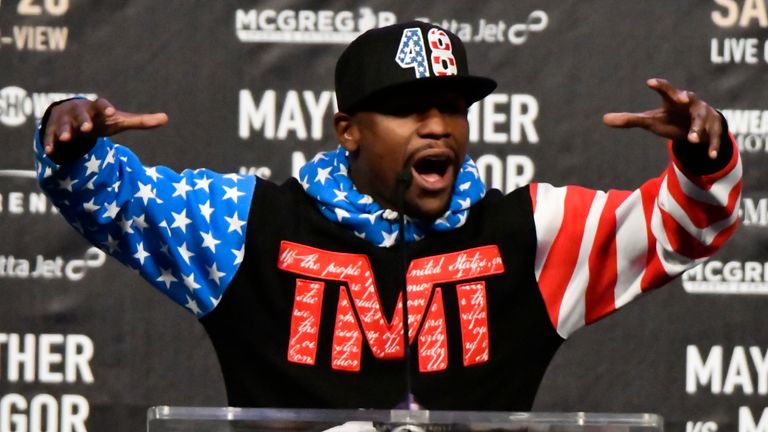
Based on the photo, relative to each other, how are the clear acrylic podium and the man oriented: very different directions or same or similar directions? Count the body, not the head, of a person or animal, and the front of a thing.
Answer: same or similar directions

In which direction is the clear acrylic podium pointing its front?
toward the camera

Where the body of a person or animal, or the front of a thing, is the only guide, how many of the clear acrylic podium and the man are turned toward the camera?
2

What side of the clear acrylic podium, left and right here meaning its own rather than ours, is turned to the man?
back

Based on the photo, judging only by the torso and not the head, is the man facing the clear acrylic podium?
yes

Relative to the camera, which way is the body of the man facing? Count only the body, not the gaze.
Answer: toward the camera
